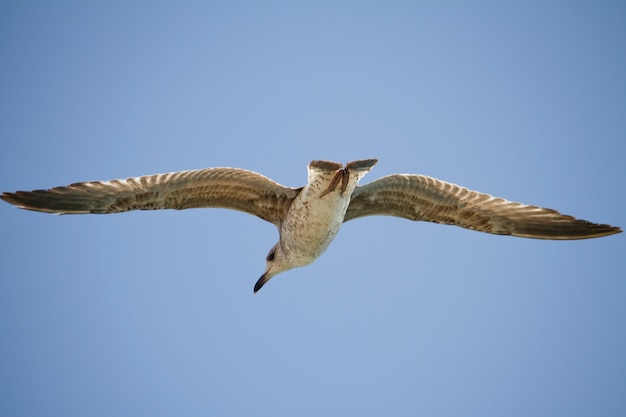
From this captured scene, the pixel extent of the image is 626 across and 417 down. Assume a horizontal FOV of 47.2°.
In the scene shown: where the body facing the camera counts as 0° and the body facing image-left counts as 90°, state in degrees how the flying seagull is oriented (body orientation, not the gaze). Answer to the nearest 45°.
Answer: approximately 135°
